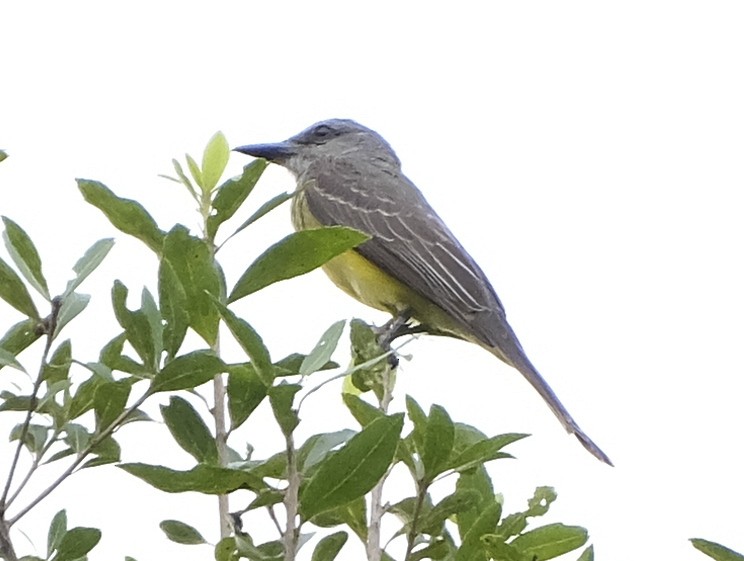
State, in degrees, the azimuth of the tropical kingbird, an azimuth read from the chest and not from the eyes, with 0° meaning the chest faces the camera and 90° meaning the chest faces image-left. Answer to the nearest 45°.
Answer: approximately 90°
